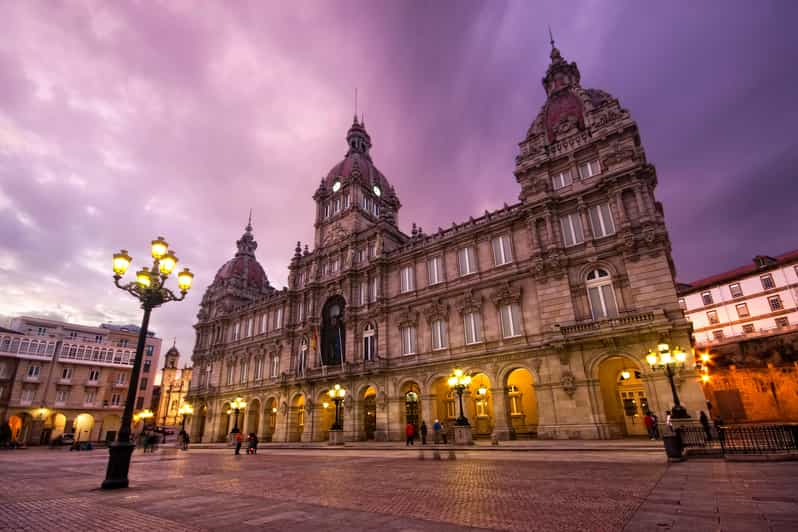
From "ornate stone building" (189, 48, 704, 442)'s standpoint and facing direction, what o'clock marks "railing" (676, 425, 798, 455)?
The railing is roughly at 10 o'clock from the ornate stone building.

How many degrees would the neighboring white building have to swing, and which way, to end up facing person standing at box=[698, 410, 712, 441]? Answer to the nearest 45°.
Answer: approximately 45° to its left

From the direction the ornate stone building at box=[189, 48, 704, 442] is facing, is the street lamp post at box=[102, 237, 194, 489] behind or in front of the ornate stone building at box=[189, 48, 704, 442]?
in front

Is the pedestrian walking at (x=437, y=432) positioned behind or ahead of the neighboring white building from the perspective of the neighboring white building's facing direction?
ahead

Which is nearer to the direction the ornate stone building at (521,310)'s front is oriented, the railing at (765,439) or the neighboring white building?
the railing

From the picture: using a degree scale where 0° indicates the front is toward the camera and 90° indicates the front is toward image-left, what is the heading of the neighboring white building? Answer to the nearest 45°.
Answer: approximately 45°

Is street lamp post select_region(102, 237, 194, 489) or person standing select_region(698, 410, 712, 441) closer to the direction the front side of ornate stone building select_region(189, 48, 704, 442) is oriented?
the street lamp post
